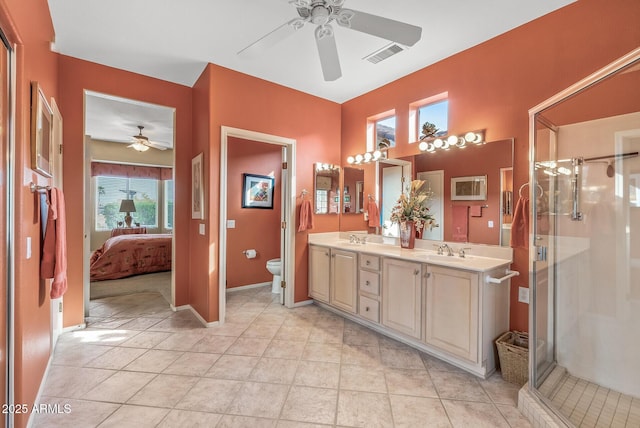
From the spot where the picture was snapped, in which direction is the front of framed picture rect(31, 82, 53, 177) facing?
facing to the right of the viewer

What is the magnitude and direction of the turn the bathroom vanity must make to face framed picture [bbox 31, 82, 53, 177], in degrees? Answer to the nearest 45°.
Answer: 0° — it already faces it

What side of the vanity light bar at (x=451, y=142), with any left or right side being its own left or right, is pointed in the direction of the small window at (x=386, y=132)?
right

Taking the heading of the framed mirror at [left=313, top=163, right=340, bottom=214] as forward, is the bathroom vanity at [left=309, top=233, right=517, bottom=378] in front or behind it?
in front

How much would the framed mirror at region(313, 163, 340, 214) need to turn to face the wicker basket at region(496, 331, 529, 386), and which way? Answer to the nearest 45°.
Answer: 0° — it already faces it

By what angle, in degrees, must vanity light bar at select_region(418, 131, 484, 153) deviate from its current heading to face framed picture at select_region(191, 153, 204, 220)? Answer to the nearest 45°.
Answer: approximately 45° to its right

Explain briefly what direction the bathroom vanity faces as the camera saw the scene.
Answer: facing the viewer and to the left of the viewer
